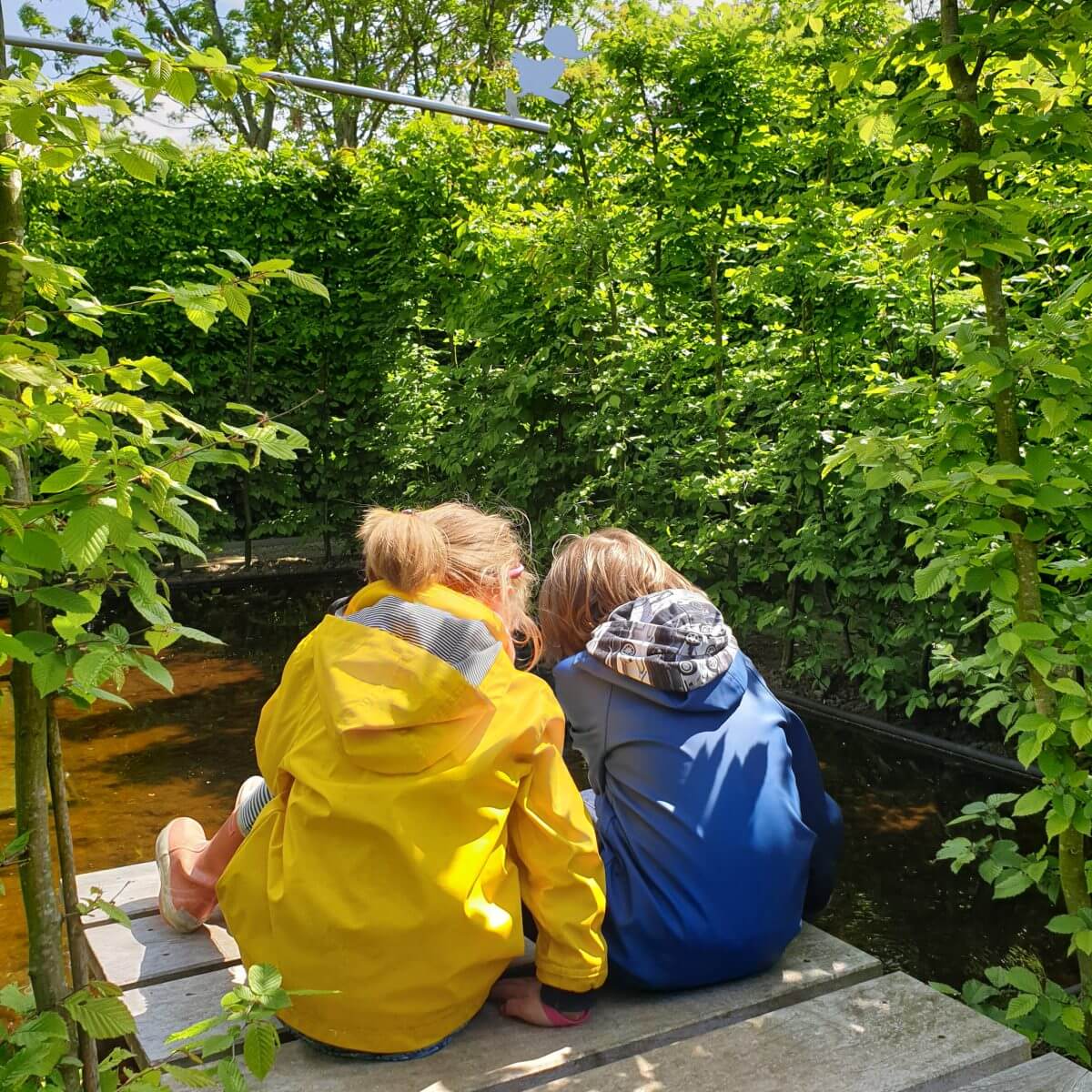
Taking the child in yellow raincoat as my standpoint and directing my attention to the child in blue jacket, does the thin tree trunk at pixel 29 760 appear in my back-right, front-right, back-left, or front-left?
back-right

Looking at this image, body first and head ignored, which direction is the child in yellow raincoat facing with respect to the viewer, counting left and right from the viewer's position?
facing away from the viewer

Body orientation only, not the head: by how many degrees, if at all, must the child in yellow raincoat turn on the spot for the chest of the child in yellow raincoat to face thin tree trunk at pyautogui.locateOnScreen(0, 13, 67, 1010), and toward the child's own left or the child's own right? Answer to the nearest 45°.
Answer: approximately 135° to the child's own left

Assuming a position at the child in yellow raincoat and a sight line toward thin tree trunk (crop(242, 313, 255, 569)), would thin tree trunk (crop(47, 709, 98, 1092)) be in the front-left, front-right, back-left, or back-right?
back-left

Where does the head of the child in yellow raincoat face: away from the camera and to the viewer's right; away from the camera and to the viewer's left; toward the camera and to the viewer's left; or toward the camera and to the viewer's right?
away from the camera and to the viewer's right

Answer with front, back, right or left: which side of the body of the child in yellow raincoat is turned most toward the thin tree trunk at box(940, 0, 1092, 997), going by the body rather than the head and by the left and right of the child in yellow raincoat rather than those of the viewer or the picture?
right

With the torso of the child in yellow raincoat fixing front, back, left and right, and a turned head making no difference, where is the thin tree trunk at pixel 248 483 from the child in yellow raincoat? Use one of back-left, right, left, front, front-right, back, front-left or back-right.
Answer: front

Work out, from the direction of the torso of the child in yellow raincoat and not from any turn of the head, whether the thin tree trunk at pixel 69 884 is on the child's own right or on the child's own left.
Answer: on the child's own left

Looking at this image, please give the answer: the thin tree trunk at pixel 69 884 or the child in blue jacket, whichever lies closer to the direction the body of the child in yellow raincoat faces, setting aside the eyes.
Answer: the child in blue jacket

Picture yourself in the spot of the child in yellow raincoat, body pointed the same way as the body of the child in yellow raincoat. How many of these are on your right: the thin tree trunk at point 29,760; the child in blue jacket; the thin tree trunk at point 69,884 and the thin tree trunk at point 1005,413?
2

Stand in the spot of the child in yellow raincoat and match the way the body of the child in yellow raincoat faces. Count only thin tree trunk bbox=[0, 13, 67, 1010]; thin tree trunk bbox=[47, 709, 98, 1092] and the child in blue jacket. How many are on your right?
1

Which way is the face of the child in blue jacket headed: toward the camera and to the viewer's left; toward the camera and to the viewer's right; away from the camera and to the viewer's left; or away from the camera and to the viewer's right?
away from the camera and to the viewer's left

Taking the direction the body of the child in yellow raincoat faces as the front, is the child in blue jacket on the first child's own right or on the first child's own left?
on the first child's own right

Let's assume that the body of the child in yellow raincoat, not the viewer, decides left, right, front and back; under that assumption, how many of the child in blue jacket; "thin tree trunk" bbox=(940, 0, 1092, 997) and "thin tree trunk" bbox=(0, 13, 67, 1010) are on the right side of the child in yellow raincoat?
2
